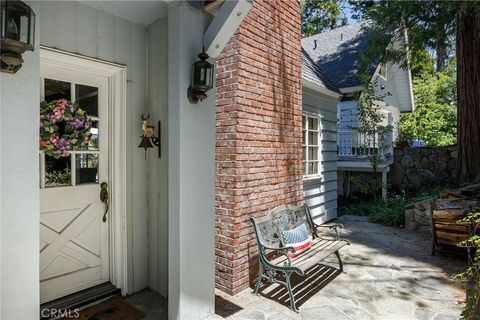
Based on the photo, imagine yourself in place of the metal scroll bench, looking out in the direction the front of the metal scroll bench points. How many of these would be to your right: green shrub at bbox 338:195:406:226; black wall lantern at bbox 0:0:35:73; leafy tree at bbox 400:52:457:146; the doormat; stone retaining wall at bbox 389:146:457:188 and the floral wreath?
3

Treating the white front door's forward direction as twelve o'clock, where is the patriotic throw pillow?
The patriotic throw pillow is roughly at 11 o'clock from the white front door.

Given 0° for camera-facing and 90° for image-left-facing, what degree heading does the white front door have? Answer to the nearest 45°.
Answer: approximately 315°

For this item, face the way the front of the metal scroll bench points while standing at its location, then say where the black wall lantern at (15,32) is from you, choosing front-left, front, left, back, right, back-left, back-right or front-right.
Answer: right

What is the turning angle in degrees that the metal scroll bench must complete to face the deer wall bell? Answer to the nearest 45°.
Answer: approximately 90° to its right

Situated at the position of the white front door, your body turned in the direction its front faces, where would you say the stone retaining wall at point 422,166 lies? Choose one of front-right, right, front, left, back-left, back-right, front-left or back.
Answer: front-left

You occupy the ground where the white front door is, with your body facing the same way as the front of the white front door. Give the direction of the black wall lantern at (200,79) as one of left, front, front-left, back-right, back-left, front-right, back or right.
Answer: front

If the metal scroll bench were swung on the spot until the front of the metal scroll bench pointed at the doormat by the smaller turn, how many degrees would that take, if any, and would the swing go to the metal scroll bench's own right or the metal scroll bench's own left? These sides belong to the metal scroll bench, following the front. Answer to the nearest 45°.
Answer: approximately 90° to the metal scroll bench's own right

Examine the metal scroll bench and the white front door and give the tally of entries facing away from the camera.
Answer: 0
